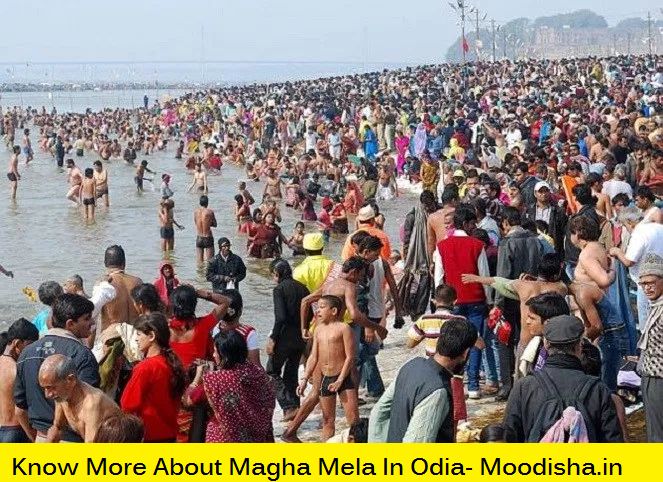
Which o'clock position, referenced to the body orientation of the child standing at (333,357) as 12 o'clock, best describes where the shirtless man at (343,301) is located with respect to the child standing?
The shirtless man is roughly at 5 o'clock from the child standing.

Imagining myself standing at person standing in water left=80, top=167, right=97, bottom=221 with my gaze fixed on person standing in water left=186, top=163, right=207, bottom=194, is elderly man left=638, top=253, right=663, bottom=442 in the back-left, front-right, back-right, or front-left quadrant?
back-right

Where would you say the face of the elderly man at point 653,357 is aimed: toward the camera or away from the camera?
toward the camera

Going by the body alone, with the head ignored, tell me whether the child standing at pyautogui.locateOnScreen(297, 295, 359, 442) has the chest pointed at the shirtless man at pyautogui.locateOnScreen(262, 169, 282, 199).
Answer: no

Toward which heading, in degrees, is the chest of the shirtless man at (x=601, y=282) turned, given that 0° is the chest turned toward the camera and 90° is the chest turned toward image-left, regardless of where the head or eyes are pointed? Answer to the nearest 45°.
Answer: approximately 90°
